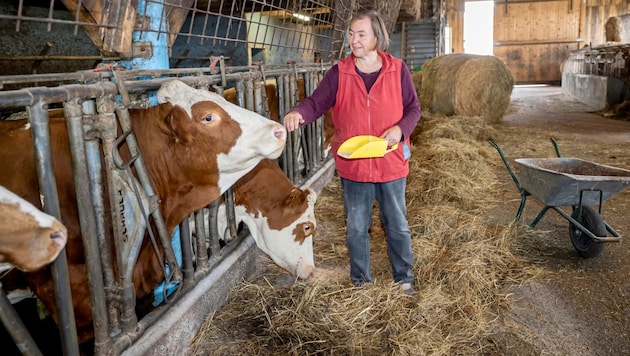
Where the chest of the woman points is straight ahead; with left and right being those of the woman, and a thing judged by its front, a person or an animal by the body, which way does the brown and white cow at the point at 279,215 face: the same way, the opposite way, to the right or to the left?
to the left

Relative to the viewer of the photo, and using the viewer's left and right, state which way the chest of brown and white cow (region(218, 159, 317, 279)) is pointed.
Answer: facing to the right of the viewer

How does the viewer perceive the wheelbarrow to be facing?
facing the viewer and to the right of the viewer

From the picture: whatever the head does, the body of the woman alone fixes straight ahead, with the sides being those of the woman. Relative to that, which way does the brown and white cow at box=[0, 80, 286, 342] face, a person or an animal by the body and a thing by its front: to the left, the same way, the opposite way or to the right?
to the left

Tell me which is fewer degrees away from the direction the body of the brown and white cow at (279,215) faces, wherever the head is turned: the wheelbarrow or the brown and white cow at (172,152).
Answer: the wheelbarrow

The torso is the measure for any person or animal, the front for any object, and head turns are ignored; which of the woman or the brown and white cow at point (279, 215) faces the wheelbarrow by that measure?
the brown and white cow

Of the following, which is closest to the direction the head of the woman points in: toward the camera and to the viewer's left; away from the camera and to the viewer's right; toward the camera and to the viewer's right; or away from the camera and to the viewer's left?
toward the camera and to the viewer's left

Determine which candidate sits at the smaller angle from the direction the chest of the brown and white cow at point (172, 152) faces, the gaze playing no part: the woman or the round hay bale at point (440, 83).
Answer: the woman

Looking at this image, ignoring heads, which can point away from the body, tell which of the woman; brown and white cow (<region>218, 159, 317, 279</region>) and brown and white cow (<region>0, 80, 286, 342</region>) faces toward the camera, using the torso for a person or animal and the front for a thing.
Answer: the woman

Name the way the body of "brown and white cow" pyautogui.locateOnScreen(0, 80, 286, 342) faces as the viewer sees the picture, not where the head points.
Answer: to the viewer's right

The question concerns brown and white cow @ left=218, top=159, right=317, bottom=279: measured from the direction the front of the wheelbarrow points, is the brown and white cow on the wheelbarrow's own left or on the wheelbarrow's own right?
on the wheelbarrow's own right

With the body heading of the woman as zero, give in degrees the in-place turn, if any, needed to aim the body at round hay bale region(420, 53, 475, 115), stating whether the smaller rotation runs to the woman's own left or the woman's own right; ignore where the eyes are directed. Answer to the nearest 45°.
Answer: approximately 180°
